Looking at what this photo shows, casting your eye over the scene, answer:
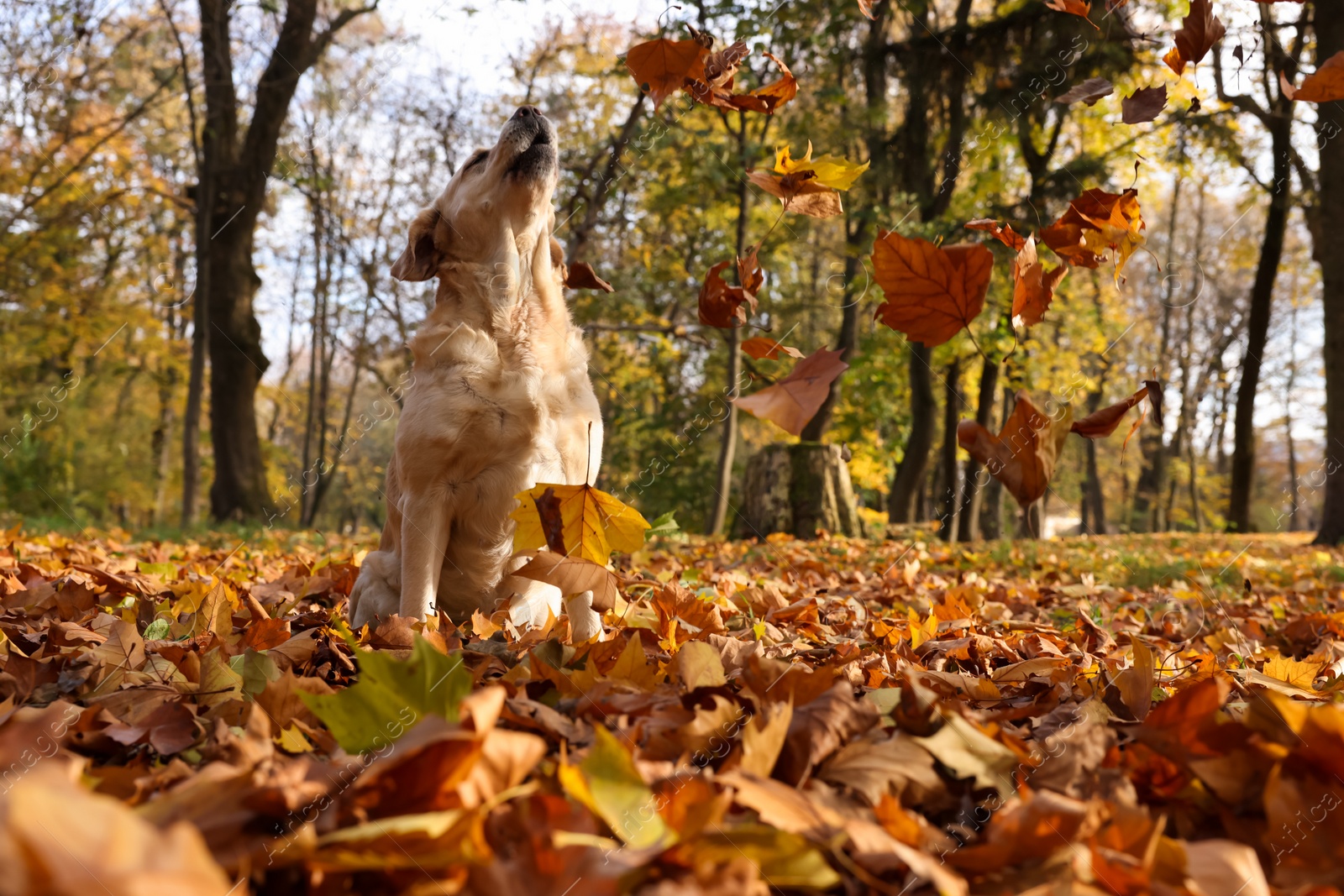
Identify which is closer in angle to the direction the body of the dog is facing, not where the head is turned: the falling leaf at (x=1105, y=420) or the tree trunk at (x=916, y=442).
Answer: the falling leaf

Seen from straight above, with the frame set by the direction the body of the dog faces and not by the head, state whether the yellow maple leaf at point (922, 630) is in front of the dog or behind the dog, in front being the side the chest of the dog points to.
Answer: in front

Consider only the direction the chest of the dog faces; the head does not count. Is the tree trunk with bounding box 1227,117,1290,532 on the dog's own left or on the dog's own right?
on the dog's own left

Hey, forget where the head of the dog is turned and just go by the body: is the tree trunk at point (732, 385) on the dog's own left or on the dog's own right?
on the dog's own left

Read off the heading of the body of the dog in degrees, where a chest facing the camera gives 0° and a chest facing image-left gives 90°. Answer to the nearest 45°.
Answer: approximately 315°

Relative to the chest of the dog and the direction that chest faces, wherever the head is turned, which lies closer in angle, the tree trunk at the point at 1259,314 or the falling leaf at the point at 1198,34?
the falling leaf

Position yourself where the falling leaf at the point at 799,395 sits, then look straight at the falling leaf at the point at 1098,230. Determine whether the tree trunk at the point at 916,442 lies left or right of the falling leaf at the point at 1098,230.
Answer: left

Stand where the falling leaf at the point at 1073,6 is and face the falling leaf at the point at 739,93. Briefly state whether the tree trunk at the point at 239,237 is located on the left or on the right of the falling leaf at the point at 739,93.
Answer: right
